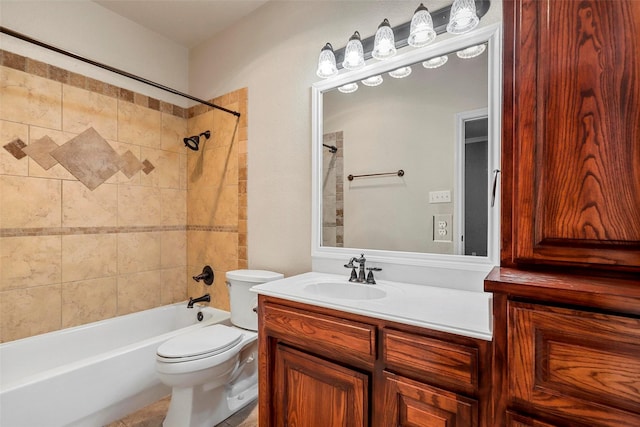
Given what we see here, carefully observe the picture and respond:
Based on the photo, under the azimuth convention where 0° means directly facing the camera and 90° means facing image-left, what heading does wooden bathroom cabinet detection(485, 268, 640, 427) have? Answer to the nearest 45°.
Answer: approximately 45°

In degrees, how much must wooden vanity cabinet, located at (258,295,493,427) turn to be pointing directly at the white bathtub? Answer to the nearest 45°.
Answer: approximately 45° to its right

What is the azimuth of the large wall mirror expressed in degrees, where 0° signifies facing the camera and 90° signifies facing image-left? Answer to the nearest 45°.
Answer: approximately 45°

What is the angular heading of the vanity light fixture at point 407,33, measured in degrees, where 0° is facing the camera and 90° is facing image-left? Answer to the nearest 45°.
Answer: approximately 45°

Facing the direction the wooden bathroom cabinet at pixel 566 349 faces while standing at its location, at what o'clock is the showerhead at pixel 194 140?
The showerhead is roughly at 2 o'clock from the wooden bathroom cabinet.

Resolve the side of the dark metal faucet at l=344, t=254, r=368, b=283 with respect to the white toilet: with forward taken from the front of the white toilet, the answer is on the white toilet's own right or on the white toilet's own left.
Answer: on the white toilet's own left

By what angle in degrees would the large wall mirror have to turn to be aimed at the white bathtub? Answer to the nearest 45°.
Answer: approximately 45° to its right

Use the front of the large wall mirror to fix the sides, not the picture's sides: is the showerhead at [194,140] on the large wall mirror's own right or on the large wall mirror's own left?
on the large wall mirror's own right
